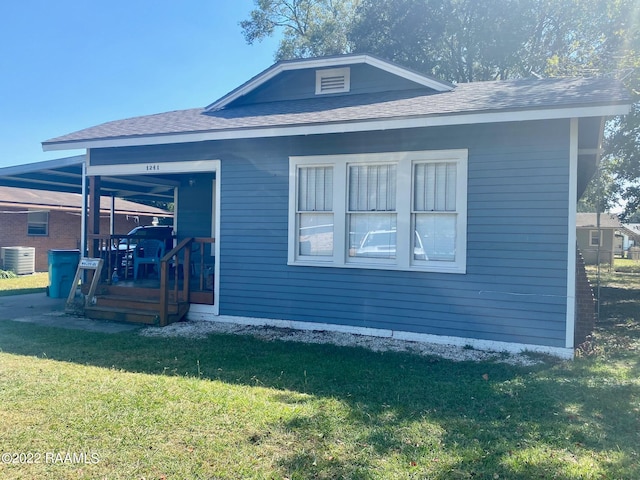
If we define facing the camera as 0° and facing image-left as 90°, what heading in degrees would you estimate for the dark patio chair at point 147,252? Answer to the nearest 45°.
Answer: approximately 45°

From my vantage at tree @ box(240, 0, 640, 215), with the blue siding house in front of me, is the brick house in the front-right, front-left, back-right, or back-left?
front-right

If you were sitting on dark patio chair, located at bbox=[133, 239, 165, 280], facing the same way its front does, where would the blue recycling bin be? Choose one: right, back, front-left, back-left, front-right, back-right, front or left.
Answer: front-right

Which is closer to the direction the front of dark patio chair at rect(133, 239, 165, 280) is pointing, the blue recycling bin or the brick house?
the blue recycling bin

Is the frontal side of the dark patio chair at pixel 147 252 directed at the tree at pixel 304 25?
no

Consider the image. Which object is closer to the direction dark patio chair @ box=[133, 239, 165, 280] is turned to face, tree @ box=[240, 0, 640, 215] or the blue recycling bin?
the blue recycling bin

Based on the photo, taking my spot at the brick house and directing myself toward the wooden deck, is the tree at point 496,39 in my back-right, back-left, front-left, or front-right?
front-left

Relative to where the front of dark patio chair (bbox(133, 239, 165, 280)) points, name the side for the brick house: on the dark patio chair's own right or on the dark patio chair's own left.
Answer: on the dark patio chair's own right

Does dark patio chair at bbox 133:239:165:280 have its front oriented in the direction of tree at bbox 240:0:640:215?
no
